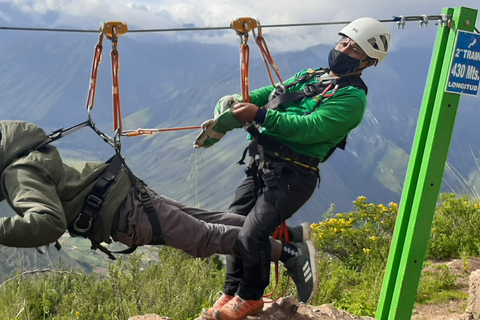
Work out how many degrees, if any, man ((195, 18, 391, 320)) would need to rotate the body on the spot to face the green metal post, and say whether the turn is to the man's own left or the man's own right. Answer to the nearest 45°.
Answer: approximately 135° to the man's own left

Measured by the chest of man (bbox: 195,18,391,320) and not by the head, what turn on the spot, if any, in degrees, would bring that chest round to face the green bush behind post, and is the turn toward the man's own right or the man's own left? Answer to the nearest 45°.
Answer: approximately 135° to the man's own right

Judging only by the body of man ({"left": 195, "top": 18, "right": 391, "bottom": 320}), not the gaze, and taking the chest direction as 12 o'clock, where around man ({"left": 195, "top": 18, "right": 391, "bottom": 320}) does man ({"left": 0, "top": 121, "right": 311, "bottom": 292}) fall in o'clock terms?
man ({"left": 0, "top": 121, "right": 311, "bottom": 292}) is roughly at 1 o'clock from man ({"left": 195, "top": 18, "right": 391, "bottom": 320}).

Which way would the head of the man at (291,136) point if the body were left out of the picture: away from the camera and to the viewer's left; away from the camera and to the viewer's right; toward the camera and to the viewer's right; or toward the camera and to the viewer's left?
toward the camera and to the viewer's left

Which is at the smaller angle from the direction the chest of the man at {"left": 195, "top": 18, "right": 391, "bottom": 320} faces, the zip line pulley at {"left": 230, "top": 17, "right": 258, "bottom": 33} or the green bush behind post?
the zip line pulley

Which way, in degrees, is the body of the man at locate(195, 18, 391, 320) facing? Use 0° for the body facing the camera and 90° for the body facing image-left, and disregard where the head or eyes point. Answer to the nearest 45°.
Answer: approximately 45°
